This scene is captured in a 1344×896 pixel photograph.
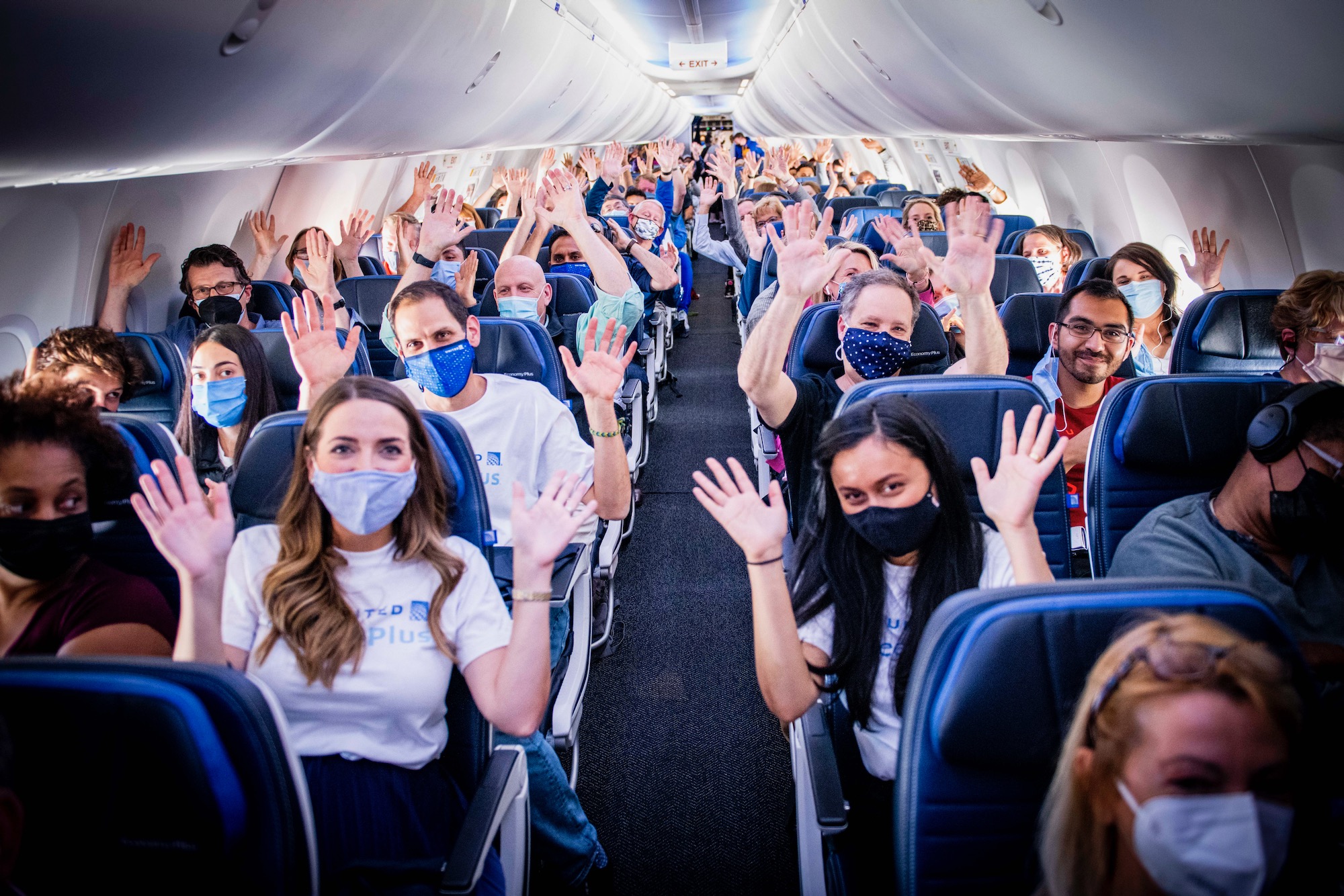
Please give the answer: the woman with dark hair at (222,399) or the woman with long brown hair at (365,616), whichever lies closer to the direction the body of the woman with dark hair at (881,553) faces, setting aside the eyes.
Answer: the woman with long brown hair

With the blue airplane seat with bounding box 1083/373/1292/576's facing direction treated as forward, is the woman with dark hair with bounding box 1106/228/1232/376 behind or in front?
behind

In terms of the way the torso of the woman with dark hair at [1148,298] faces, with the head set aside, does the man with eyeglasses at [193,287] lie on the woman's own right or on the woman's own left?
on the woman's own right
